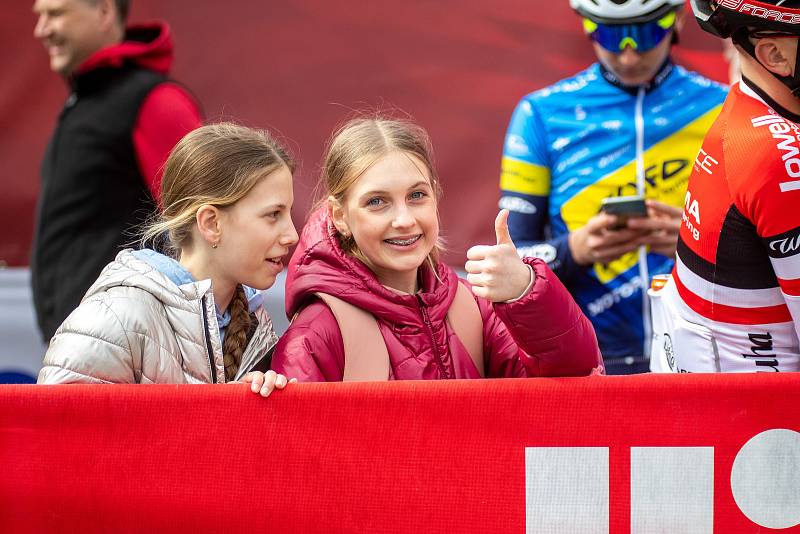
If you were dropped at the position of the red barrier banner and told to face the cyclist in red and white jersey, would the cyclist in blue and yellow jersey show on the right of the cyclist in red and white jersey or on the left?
left

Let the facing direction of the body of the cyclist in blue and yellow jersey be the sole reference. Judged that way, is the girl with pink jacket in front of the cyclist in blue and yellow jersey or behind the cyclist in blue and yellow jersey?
in front

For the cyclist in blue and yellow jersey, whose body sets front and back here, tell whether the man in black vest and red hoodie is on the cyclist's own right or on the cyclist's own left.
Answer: on the cyclist's own right

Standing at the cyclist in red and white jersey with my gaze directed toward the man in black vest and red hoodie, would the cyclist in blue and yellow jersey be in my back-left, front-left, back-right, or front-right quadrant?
front-right

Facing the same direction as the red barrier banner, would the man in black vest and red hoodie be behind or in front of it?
behind

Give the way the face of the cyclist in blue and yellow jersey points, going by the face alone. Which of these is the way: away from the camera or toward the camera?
toward the camera

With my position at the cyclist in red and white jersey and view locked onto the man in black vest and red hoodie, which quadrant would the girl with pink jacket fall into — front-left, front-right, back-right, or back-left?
front-left

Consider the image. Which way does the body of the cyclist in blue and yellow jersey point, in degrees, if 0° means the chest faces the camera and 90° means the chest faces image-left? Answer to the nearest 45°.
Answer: approximately 0°

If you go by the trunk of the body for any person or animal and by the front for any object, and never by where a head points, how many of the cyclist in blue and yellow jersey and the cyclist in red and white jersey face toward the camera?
1

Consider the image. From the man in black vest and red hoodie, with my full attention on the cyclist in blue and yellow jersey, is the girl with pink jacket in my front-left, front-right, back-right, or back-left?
front-right

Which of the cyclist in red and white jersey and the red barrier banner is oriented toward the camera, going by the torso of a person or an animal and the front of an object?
the red barrier banner

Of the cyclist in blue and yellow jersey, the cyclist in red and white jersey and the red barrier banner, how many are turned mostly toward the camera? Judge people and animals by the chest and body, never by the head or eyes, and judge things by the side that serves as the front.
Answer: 2

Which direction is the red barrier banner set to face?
toward the camera
